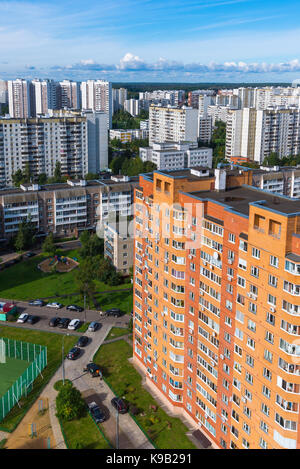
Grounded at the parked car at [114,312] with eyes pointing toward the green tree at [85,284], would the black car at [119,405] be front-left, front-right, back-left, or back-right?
back-left

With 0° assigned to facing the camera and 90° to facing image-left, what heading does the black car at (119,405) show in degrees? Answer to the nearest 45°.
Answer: approximately 135°

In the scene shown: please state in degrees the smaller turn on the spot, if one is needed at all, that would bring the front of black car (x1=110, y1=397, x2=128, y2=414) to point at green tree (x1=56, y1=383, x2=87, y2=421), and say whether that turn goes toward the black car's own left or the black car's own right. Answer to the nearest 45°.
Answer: approximately 45° to the black car's own left

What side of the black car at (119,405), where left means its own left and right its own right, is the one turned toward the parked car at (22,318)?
front

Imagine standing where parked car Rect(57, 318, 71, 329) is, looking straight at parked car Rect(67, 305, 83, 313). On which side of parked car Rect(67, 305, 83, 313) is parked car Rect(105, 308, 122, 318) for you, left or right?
right

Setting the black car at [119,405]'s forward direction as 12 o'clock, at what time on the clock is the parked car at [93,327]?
The parked car is roughly at 1 o'clock from the black car.

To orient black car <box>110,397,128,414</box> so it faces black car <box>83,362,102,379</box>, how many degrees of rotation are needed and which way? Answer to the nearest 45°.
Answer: approximately 45° to its right

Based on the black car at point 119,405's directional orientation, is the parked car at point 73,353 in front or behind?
in front

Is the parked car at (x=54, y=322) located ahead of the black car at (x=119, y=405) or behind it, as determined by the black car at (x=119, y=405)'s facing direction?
ahead
